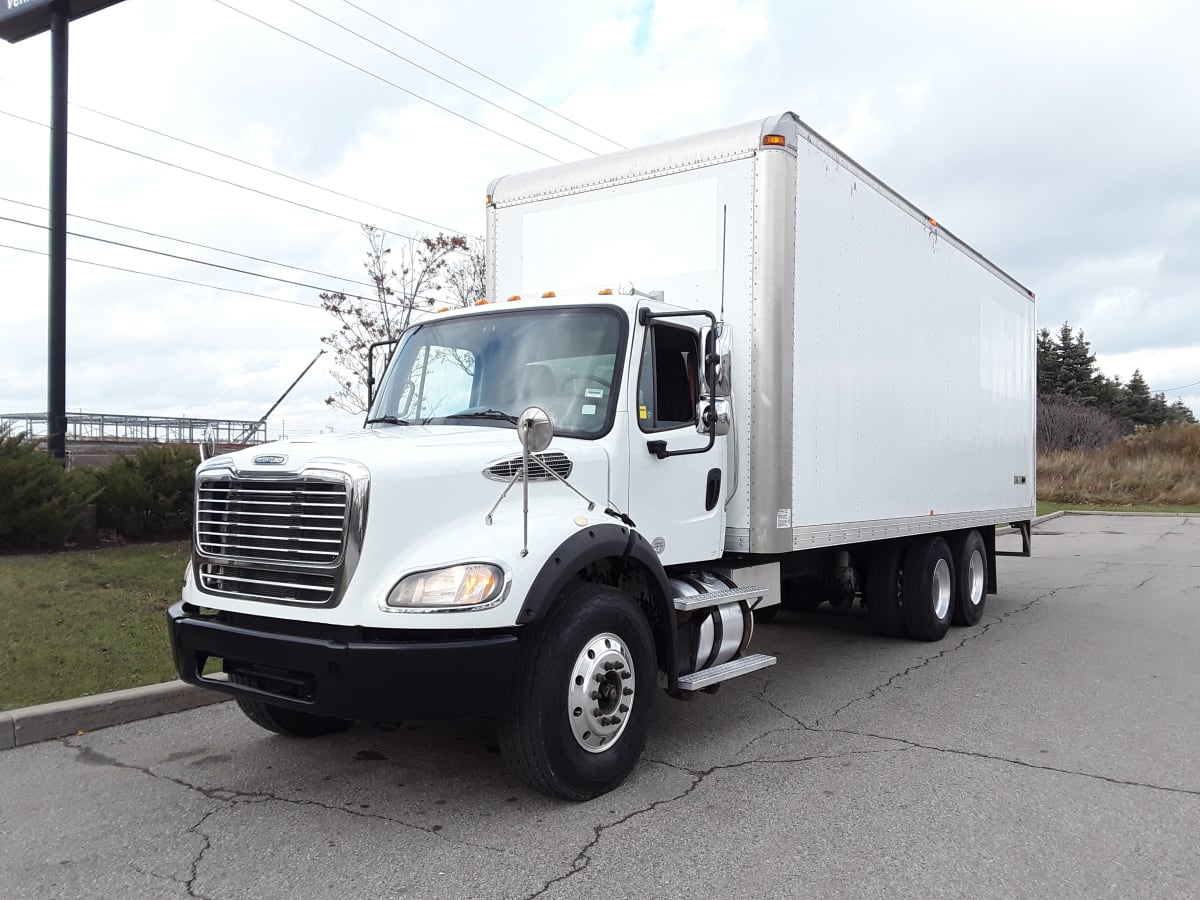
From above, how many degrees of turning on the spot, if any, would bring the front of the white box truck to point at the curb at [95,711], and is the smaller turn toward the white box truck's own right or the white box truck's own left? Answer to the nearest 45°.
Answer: approximately 45° to the white box truck's own right

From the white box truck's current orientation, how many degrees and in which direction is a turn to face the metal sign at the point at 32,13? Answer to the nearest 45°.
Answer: approximately 90° to its right

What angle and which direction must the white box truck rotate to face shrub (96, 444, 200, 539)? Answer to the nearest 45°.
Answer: approximately 90° to its right

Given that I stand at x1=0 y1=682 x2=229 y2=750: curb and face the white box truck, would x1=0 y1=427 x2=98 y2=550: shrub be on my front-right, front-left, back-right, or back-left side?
back-left

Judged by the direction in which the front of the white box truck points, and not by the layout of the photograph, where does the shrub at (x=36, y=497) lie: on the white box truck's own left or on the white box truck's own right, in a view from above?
on the white box truck's own right

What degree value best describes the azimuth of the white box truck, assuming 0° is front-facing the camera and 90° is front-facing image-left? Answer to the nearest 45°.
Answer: approximately 45°

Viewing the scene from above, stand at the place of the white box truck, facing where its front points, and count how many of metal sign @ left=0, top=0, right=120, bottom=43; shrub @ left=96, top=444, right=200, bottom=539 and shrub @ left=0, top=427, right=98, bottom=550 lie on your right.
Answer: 3

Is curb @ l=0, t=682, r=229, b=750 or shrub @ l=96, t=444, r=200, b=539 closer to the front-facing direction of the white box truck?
the curb
